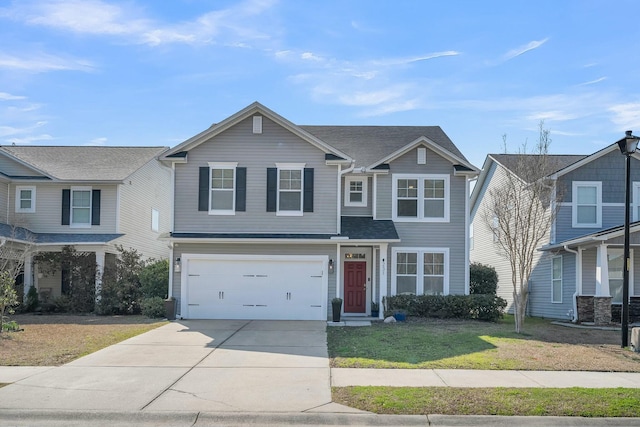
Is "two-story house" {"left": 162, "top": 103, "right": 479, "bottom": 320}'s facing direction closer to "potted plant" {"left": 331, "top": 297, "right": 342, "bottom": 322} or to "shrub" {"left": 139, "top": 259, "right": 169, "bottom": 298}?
the potted plant

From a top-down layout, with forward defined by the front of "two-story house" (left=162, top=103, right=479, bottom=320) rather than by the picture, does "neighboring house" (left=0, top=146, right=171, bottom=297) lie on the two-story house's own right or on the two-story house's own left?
on the two-story house's own right

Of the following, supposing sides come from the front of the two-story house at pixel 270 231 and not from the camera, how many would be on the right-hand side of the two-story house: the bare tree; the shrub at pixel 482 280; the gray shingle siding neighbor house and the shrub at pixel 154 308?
1

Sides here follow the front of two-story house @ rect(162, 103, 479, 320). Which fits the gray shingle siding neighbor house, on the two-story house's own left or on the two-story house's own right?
on the two-story house's own left

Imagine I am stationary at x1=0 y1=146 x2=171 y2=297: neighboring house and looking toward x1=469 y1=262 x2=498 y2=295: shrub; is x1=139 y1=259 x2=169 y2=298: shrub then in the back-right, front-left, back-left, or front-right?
front-right

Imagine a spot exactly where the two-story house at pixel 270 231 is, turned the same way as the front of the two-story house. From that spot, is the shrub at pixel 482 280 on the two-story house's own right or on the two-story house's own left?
on the two-story house's own left

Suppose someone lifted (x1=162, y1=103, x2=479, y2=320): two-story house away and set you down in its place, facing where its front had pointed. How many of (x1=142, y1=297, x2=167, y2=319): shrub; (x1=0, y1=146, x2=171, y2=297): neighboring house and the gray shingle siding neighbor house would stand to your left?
1

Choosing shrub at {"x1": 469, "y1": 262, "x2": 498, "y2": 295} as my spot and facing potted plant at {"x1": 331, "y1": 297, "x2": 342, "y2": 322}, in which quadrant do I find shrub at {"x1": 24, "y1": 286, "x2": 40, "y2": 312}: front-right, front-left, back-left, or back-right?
front-right

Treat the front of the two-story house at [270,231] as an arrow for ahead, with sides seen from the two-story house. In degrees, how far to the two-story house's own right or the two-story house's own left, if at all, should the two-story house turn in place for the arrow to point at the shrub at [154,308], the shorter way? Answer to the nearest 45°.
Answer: approximately 90° to the two-story house's own right

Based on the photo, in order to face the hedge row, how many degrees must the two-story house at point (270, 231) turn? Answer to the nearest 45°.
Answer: approximately 90° to its left

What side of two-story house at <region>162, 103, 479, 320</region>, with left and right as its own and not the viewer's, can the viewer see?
front

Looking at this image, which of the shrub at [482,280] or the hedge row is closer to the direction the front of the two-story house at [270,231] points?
the hedge row
